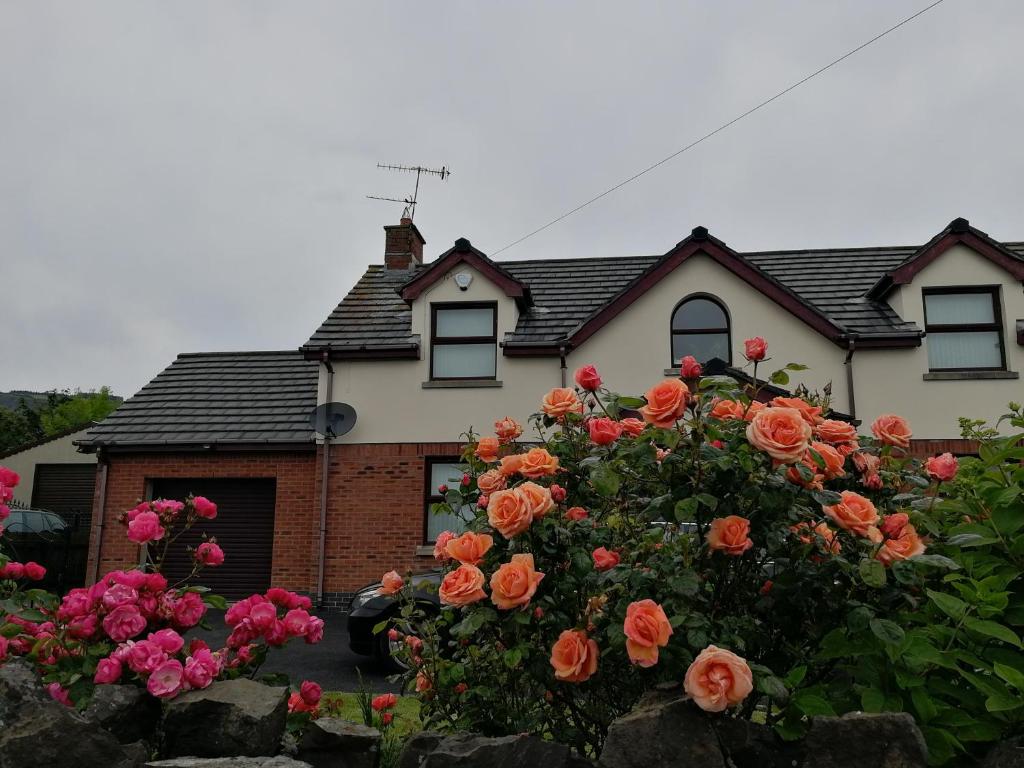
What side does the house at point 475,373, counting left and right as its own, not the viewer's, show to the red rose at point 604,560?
front

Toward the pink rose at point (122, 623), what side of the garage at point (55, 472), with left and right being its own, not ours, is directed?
front

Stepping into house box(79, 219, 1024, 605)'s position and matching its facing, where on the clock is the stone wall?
The stone wall is roughly at 12 o'clock from the house.

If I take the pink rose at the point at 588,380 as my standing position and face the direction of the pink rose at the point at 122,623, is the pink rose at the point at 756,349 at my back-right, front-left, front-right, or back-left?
back-left

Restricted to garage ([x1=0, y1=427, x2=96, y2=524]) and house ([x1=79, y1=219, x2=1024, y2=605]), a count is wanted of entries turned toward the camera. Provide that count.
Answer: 2

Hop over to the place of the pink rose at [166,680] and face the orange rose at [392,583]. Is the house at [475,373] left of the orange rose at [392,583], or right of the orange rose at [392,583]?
left

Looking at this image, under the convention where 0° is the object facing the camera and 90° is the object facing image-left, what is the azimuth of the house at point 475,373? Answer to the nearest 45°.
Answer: approximately 0°

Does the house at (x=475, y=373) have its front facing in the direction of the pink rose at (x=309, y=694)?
yes

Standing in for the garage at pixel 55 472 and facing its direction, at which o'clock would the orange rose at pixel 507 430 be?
The orange rose is roughly at 12 o'clock from the garage.

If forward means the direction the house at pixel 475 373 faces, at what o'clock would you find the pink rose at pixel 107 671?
The pink rose is roughly at 12 o'clock from the house.

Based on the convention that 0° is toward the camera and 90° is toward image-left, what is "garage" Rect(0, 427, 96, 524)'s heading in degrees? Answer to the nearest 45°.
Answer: approximately 0°

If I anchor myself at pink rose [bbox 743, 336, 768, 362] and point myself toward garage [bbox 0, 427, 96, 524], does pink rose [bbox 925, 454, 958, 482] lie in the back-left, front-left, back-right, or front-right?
back-right
